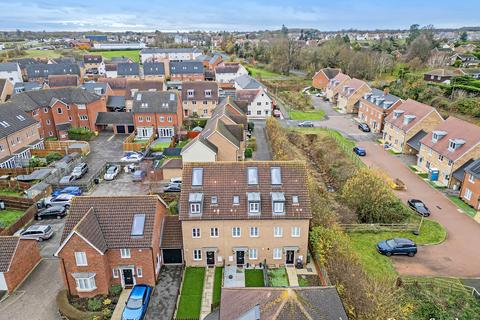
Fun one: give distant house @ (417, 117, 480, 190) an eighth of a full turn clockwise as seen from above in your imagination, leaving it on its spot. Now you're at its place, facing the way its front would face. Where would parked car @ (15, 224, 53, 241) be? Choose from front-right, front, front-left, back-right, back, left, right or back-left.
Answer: front-left

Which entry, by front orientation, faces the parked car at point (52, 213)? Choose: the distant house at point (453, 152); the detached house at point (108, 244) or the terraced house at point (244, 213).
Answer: the distant house

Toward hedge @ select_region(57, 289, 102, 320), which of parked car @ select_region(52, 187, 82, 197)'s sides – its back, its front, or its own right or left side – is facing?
left

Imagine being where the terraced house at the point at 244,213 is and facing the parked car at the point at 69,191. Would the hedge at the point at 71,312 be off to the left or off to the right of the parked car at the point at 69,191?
left

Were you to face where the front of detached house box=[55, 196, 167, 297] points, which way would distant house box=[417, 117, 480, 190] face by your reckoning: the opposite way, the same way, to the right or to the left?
to the right

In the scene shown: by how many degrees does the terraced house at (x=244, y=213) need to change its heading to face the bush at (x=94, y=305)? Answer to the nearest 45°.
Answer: approximately 45° to its right

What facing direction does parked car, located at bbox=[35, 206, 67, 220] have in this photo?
to the viewer's left

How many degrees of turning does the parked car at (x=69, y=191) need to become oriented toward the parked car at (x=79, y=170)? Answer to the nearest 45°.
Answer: approximately 90° to its right

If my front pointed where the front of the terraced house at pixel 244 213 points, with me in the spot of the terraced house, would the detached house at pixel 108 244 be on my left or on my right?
on my right

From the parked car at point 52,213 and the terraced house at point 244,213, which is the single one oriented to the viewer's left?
the parked car

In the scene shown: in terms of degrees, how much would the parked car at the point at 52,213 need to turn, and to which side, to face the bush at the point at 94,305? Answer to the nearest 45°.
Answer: approximately 90° to its left

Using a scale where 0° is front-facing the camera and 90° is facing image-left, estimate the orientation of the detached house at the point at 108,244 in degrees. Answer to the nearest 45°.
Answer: approximately 0°

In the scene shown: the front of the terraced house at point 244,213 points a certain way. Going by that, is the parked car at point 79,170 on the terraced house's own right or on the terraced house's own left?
on the terraced house's own right

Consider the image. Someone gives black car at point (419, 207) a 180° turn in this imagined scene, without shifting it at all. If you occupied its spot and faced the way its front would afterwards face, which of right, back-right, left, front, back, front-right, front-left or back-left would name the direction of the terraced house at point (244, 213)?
right

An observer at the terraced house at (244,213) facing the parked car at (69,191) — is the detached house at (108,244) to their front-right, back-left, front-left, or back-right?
front-left

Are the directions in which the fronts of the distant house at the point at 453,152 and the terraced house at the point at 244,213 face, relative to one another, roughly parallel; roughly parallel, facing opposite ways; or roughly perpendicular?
roughly perpendicular

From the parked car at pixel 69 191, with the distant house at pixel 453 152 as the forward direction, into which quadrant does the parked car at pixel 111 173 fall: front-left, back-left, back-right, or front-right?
front-left

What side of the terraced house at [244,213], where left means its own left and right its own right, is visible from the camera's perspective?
front

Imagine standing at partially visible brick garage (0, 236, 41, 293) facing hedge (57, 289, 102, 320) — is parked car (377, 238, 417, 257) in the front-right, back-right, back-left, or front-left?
front-left

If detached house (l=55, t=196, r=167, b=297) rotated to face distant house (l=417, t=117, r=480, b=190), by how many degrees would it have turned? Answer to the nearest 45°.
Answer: approximately 90° to its left

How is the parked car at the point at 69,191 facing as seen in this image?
to the viewer's left
